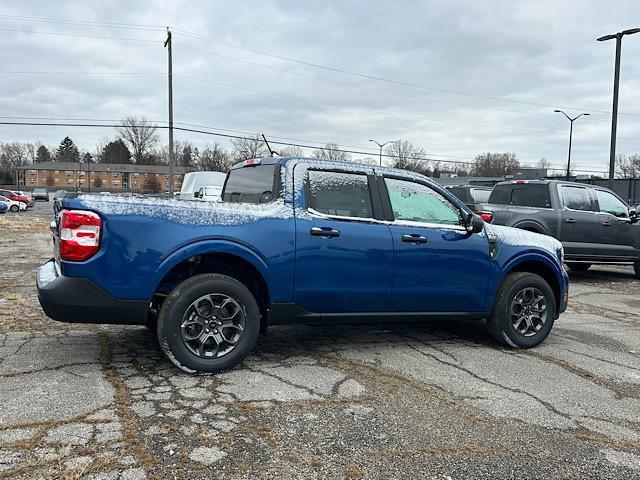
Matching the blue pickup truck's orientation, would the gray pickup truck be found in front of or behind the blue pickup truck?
in front

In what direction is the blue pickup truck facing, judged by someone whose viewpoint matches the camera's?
facing away from the viewer and to the right of the viewer

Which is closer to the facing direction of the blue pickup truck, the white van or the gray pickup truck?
the gray pickup truck

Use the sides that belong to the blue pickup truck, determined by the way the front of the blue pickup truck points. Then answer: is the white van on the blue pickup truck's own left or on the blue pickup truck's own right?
on the blue pickup truck's own left
